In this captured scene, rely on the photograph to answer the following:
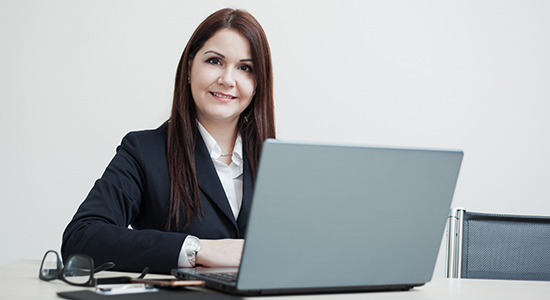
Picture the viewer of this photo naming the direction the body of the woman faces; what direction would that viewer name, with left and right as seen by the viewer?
facing the viewer and to the right of the viewer

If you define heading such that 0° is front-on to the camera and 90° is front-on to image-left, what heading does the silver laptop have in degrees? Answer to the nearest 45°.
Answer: approximately 135°

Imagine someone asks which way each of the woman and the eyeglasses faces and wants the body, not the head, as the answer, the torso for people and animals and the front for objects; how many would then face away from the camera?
0

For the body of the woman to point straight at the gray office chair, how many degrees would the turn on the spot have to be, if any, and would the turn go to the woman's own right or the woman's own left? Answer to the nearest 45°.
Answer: approximately 45° to the woman's own left

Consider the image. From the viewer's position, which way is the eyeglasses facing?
facing the viewer and to the left of the viewer

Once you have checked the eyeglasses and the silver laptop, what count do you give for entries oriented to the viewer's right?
0

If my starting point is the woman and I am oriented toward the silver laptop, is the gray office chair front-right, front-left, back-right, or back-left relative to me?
front-left

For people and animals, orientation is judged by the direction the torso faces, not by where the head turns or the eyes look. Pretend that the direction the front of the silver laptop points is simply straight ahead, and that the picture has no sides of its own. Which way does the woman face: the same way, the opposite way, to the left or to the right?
the opposite way

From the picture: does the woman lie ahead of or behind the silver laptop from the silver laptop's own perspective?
ahead

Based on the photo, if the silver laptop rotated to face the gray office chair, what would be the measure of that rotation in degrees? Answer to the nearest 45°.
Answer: approximately 90° to its right

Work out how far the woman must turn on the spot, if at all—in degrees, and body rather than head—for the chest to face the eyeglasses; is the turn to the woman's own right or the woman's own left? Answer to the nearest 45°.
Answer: approximately 45° to the woman's own right
